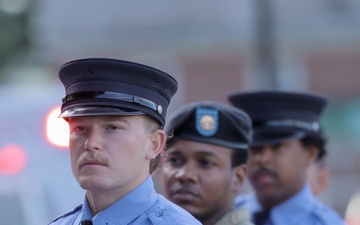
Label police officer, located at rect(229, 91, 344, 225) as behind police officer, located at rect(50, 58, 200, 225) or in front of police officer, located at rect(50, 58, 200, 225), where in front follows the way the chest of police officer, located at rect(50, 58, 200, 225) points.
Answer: behind

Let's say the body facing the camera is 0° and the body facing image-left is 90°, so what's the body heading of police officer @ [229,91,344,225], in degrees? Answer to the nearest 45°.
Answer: approximately 45°

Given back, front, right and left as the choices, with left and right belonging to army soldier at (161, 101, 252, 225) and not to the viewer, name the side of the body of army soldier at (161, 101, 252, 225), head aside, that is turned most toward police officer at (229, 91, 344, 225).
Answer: back

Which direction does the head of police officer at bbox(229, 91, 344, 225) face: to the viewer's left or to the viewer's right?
to the viewer's left

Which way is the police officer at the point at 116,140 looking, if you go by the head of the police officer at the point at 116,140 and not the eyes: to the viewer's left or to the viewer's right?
to the viewer's left

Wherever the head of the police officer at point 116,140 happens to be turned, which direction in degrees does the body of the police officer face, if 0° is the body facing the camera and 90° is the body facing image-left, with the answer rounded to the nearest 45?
approximately 45°
